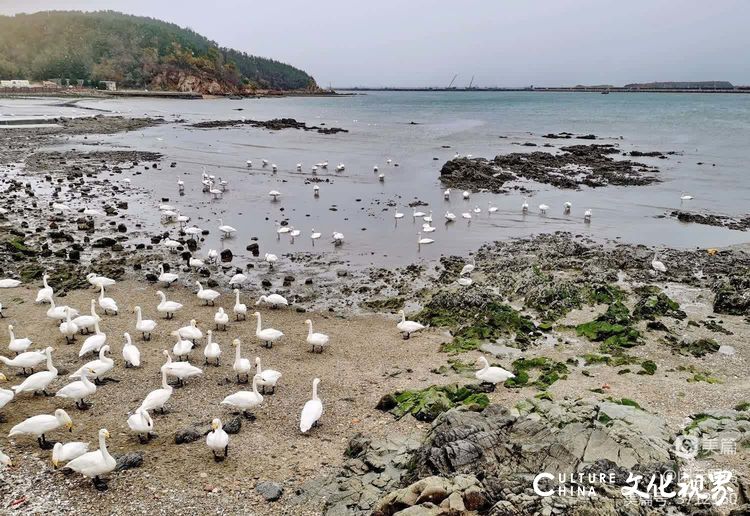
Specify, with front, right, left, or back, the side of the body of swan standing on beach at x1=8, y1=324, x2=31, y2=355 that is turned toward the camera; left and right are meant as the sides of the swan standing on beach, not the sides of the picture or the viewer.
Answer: left

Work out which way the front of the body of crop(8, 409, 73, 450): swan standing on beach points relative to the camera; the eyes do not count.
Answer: to the viewer's right

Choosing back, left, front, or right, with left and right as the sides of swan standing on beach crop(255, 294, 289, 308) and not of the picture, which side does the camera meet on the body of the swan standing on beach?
left

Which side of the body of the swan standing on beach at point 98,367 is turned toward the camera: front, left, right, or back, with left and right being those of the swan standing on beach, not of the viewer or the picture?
right
